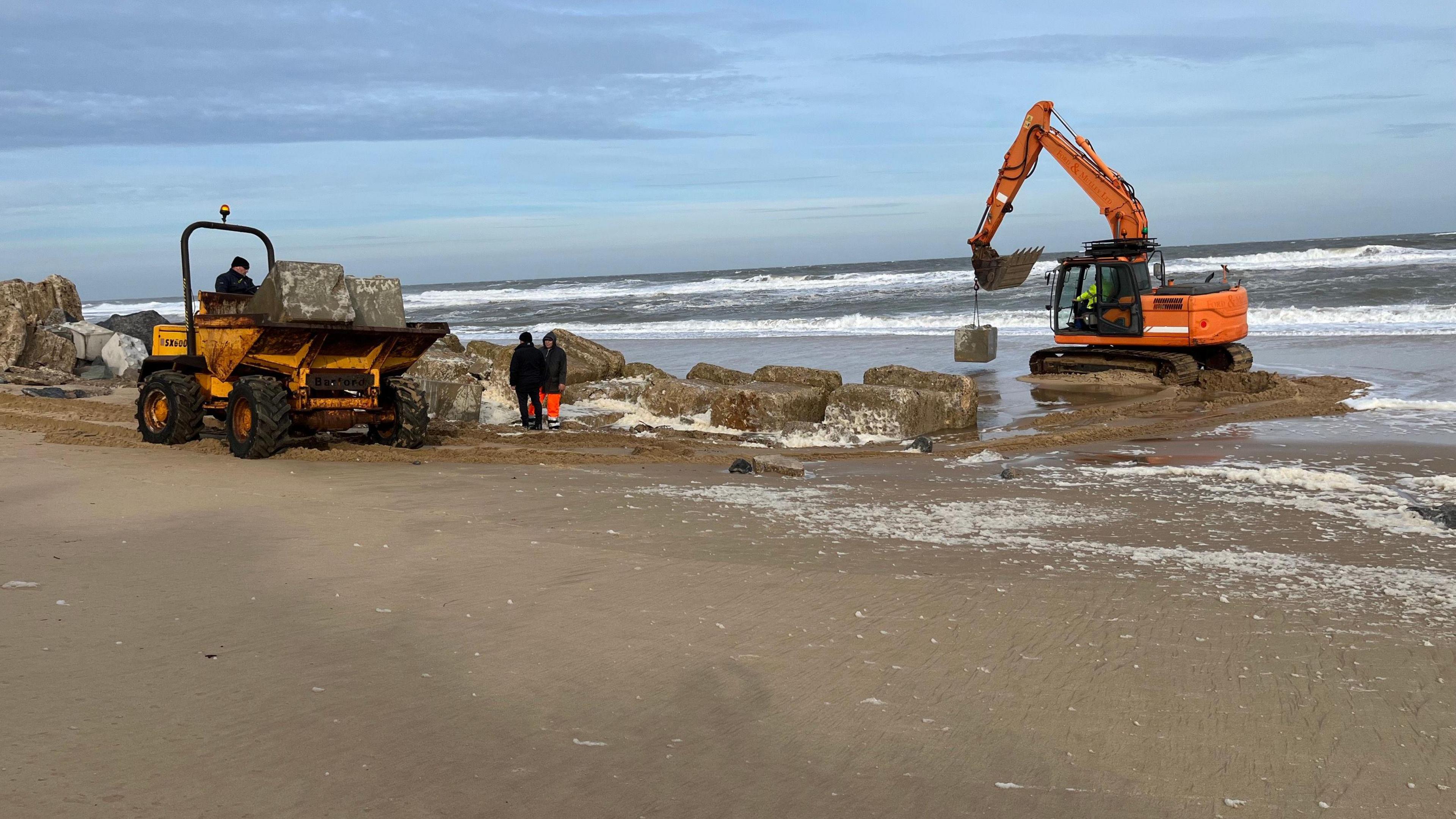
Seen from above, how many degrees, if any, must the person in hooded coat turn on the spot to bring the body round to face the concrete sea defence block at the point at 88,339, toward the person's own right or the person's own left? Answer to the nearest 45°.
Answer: approximately 90° to the person's own right

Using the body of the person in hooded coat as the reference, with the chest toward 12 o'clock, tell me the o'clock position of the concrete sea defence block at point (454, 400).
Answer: The concrete sea defence block is roughly at 2 o'clock from the person in hooded coat.

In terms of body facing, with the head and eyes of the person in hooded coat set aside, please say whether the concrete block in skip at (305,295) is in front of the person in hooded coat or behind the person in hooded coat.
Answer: in front

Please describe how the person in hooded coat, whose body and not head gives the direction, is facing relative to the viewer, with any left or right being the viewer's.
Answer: facing the viewer and to the left of the viewer

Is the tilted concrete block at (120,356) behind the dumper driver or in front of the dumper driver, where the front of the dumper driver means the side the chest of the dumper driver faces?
behind

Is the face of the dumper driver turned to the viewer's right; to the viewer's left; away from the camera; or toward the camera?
to the viewer's right

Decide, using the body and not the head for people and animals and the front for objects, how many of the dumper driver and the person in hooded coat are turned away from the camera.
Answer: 0

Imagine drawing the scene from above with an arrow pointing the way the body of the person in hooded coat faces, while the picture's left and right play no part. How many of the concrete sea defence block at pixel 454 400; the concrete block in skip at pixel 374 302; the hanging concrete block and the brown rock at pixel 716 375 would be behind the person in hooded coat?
2

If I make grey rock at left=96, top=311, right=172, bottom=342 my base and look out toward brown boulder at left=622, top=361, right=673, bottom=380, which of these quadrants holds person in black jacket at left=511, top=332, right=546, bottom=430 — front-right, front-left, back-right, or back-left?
front-right

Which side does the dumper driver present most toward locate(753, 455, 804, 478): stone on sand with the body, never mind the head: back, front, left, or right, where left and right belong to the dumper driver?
front

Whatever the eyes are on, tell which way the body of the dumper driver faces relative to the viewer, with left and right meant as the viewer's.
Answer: facing the viewer and to the right of the viewer

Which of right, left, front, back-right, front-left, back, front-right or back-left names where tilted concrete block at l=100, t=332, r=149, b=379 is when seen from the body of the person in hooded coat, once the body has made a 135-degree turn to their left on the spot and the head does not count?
back-left

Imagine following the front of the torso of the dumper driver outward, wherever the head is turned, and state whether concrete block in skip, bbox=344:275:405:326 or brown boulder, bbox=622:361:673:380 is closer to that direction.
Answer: the concrete block in skip

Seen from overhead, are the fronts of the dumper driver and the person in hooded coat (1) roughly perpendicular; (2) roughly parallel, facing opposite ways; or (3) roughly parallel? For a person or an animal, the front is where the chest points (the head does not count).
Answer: roughly perpendicular
